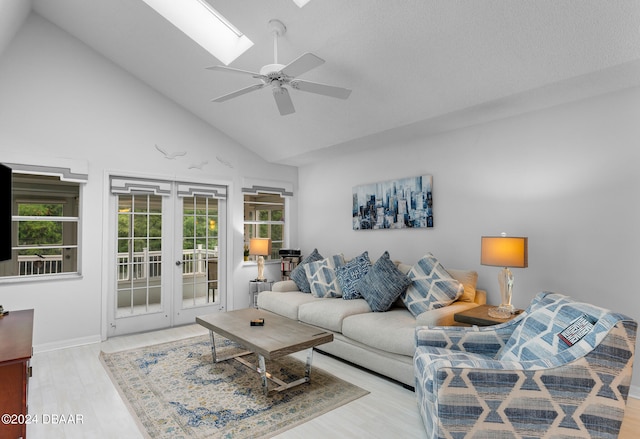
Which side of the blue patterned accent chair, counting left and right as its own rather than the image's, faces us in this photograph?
left

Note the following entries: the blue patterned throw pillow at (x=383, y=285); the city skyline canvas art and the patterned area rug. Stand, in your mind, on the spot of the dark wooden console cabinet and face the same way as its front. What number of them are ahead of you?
3

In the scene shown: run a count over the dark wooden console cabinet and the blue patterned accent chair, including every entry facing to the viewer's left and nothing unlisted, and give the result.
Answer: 1

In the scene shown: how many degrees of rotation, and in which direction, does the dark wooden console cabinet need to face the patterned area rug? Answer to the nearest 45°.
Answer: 0° — it already faces it

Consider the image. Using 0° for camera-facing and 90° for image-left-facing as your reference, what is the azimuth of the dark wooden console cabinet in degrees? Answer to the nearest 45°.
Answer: approximately 270°

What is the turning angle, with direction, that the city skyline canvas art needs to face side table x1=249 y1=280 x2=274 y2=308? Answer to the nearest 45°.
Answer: approximately 45° to its right
